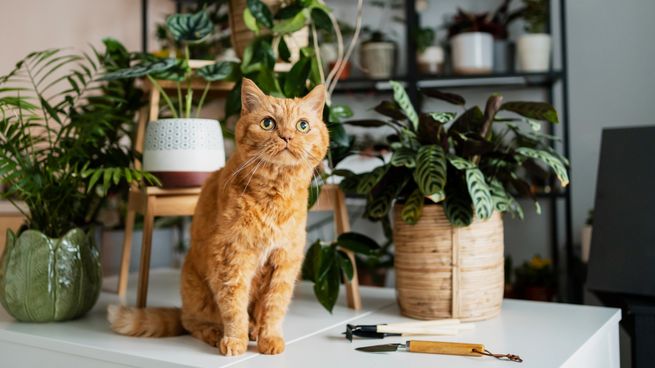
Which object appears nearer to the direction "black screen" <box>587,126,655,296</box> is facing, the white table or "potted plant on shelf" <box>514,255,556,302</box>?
the white table

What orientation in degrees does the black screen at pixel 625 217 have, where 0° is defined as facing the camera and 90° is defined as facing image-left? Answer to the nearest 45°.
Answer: approximately 45°

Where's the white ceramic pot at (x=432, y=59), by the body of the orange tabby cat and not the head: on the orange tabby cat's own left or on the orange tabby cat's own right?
on the orange tabby cat's own left

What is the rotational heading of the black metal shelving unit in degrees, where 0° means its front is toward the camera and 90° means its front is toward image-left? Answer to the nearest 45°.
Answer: approximately 0°

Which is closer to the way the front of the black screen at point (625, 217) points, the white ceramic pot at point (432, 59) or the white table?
the white table

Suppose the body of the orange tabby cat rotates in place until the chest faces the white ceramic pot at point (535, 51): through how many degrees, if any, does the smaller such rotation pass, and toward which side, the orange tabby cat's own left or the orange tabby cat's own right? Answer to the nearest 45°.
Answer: approximately 90° to the orange tabby cat's own left

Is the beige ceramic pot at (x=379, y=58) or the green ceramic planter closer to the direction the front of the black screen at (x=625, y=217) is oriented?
the green ceramic planter

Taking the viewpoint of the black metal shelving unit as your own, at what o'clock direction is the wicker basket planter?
The wicker basket planter is roughly at 1 o'clock from the black metal shelving unit.
